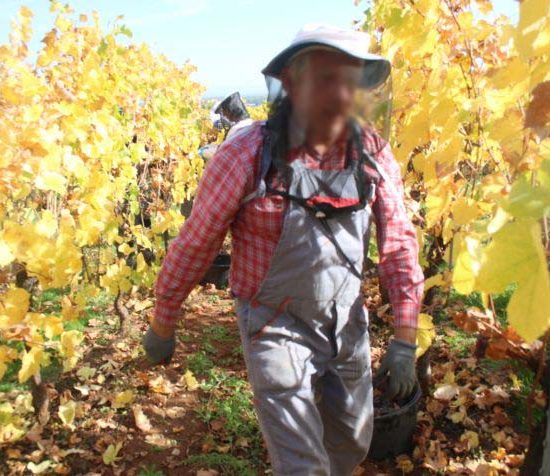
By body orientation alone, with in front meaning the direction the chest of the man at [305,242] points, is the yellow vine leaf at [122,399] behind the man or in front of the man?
behind

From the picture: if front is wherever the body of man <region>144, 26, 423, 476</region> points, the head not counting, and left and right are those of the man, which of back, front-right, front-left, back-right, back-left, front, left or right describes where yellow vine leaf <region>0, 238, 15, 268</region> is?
back-right

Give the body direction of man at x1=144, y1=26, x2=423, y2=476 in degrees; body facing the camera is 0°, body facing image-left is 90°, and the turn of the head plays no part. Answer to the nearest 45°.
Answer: approximately 315°

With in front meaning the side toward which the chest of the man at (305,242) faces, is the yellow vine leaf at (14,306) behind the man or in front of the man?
behind

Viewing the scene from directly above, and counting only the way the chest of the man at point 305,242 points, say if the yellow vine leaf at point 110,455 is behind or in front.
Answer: behind

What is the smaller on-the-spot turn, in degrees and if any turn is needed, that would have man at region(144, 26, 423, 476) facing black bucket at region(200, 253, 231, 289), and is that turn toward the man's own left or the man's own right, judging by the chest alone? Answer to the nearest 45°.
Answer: approximately 135° to the man's own left

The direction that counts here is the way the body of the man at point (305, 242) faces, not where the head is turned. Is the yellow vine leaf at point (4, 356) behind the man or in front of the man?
behind
